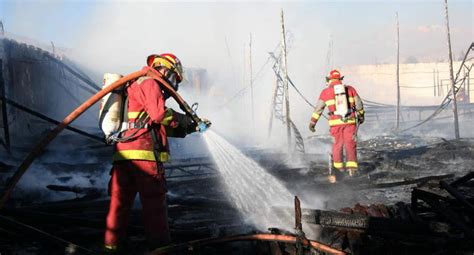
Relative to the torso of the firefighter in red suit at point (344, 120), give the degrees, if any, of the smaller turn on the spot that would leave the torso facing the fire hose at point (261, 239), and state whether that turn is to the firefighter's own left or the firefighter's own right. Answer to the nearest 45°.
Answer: approximately 180°

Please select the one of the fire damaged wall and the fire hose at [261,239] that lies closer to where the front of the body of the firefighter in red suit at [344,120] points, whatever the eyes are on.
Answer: the fire damaged wall

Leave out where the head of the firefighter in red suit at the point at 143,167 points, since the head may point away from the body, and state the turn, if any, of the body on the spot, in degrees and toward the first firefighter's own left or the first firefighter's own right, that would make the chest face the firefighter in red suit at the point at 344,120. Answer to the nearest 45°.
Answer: approximately 45° to the first firefighter's own left

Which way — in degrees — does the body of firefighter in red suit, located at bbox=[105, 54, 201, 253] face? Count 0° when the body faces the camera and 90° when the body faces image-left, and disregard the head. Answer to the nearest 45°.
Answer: approximately 270°

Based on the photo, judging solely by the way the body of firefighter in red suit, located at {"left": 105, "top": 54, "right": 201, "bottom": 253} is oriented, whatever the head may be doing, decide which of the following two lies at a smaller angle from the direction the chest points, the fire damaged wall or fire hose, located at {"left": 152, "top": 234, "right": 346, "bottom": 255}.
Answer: the fire hose

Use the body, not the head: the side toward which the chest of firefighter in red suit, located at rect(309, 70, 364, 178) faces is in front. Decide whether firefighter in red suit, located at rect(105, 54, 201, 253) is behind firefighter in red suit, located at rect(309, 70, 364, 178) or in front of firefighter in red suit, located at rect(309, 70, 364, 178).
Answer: behind

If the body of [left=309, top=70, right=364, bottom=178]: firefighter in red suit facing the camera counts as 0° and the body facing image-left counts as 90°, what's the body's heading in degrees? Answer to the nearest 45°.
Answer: approximately 180°

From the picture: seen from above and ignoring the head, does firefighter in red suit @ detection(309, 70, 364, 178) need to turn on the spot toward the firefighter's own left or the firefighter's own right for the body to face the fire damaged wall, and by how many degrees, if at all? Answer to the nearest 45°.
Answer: approximately 90° to the firefighter's own left

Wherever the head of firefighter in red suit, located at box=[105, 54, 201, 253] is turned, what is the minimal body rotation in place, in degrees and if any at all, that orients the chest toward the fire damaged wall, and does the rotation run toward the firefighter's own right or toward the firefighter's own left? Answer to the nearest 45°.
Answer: approximately 90° to the firefighter's own left

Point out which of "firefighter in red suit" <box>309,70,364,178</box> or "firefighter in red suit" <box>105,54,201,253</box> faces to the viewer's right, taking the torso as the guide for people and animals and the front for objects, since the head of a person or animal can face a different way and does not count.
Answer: "firefighter in red suit" <box>105,54,201,253</box>
